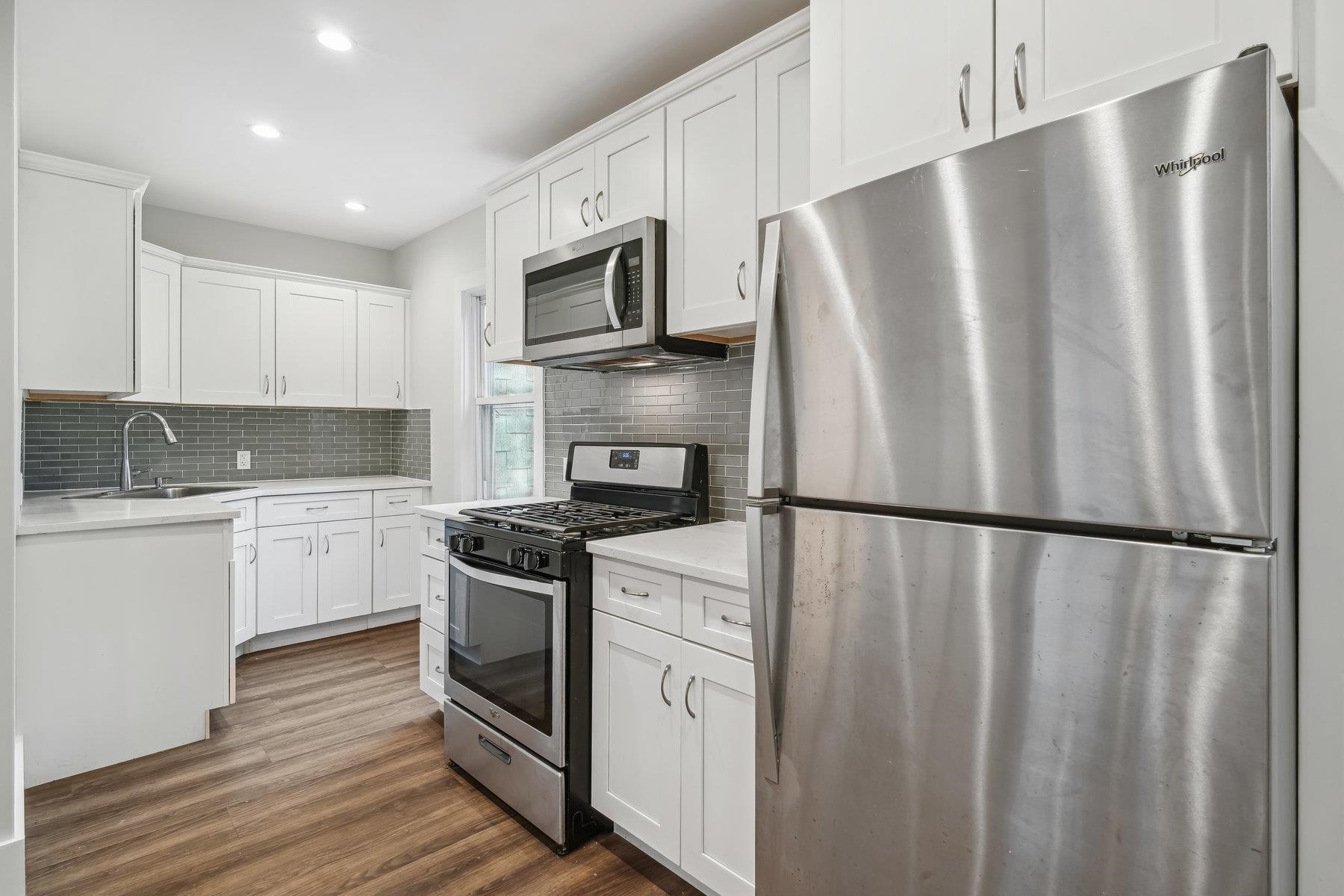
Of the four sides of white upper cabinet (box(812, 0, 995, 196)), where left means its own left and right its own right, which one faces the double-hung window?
right

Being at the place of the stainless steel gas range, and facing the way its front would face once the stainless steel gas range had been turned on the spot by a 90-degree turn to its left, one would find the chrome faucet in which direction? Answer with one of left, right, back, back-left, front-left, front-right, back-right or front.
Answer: back

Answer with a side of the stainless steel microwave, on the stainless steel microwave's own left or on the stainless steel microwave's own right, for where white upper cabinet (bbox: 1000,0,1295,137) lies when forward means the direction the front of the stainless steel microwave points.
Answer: on the stainless steel microwave's own left

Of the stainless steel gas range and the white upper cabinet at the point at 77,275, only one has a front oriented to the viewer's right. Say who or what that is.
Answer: the white upper cabinet

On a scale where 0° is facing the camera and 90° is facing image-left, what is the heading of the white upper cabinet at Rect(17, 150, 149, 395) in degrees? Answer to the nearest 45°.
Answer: approximately 270°

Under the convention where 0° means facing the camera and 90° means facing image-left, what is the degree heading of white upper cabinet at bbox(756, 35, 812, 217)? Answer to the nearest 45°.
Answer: approximately 45°

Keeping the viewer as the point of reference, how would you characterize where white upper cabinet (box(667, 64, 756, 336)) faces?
facing the viewer and to the left of the viewer

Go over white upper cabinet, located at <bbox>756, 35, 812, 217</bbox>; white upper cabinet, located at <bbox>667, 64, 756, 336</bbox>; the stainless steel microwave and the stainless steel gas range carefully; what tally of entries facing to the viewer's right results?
0

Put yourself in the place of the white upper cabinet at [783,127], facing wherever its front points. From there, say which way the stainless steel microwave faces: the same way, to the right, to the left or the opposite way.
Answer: the same way

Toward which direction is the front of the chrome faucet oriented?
to the viewer's right

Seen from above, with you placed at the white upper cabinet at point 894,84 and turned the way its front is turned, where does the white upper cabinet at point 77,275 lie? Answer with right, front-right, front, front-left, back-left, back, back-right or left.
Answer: front-right

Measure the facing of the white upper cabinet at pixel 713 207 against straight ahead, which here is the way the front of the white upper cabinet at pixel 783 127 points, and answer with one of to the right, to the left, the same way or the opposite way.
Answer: the same way
